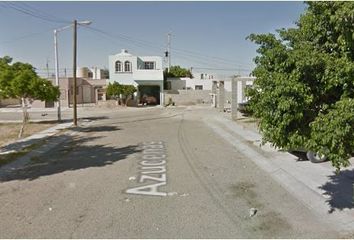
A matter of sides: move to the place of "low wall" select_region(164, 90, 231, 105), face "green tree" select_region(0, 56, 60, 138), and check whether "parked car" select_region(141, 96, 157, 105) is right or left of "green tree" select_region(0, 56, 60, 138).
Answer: right

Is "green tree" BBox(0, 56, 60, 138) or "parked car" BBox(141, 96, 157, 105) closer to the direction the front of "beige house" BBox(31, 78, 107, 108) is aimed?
the green tree

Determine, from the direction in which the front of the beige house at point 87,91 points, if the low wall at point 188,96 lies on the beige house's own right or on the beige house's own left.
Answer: on the beige house's own left

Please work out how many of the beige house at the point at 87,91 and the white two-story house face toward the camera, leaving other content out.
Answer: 2

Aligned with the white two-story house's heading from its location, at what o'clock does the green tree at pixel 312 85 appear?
The green tree is roughly at 12 o'clock from the white two-story house.

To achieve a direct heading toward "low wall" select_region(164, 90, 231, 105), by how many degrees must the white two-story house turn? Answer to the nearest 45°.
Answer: approximately 90° to its left

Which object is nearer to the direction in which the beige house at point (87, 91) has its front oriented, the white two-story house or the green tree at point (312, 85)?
the green tree

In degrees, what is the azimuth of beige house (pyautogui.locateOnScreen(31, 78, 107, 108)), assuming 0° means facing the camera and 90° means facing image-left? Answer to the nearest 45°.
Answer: approximately 0°

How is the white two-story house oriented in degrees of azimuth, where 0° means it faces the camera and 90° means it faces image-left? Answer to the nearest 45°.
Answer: approximately 0°

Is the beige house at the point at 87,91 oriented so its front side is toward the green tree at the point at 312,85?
yes
